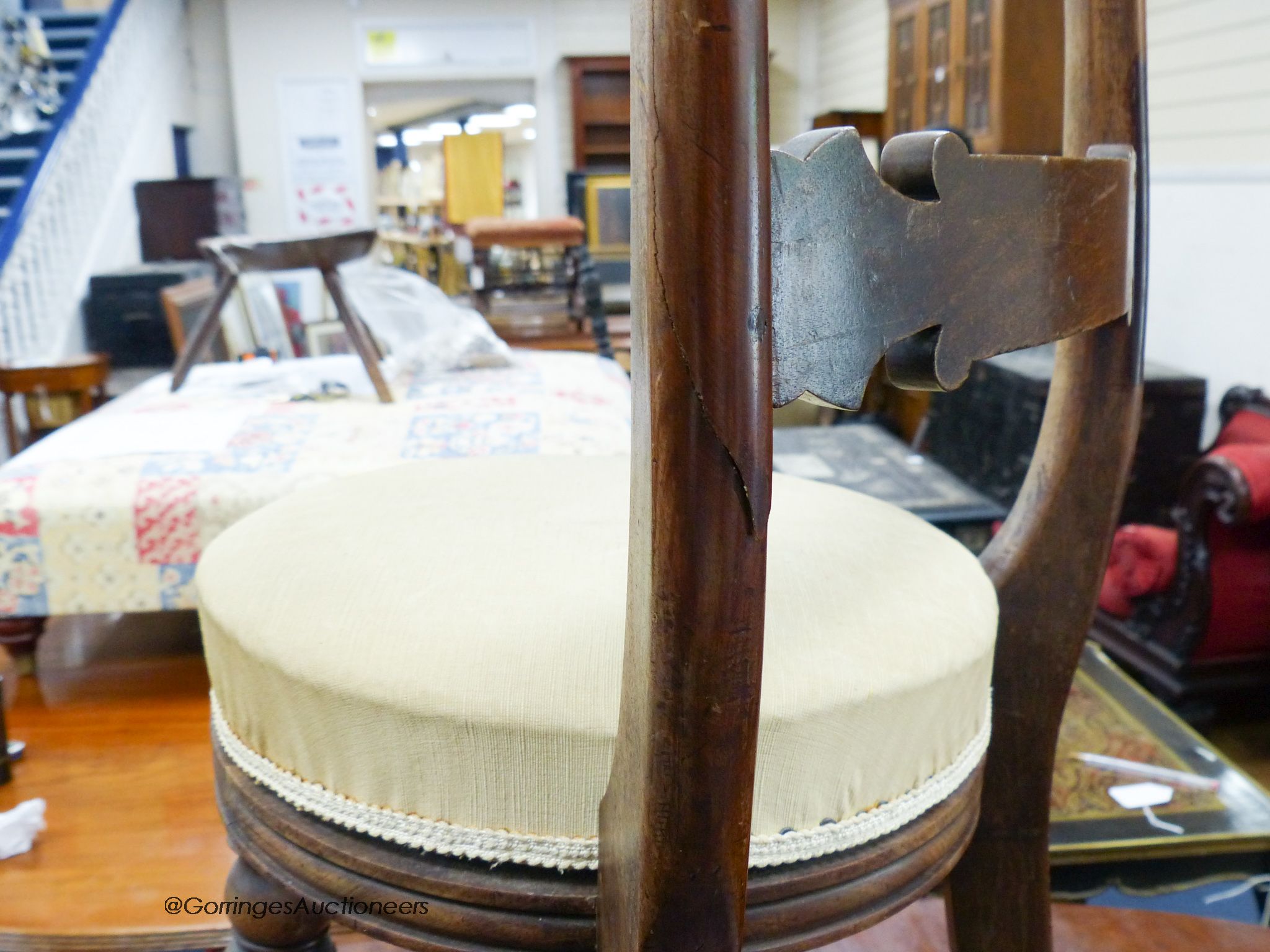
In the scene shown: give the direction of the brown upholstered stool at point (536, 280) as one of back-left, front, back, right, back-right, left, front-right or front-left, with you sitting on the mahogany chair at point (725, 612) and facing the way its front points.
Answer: front-right

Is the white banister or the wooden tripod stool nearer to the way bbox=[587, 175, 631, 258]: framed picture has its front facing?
the wooden tripod stool

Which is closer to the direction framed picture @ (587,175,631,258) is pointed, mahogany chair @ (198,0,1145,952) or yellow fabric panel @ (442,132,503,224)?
the mahogany chair

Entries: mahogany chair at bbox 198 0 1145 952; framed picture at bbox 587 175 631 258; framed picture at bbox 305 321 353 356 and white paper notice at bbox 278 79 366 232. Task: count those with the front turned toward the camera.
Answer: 3

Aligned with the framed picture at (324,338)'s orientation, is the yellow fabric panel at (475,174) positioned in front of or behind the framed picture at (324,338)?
behind

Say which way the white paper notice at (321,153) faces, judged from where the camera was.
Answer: facing the viewer

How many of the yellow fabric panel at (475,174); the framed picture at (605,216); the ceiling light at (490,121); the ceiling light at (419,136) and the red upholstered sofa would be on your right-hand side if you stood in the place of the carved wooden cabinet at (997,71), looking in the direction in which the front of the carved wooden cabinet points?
4

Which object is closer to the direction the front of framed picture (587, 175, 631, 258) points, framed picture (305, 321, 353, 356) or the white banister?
the framed picture

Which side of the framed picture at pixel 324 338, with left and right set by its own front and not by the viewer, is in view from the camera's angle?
front

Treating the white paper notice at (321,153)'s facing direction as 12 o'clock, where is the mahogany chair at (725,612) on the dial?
The mahogany chair is roughly at 12 o'clock from the white paper notice.

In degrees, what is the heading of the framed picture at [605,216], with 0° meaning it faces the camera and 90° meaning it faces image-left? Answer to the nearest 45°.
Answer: approximately 0°

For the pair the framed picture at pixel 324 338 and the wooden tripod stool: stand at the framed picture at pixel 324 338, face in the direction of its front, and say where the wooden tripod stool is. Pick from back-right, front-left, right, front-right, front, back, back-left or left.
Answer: front
